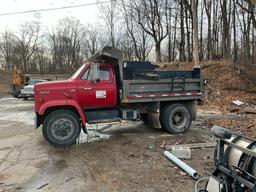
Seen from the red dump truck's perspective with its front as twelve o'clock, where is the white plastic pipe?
The white plastic pipe is roughly at 8 o'clock from the red dump truck.

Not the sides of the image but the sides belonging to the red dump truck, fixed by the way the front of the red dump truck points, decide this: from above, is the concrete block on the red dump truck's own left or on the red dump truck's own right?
on the red dump truck's own left

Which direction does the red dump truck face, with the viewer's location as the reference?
facing to the left of the viewer

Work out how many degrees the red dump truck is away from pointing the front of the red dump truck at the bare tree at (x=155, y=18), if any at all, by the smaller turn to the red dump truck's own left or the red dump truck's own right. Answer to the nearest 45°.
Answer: approximately 90° to the red dump truck's own right
